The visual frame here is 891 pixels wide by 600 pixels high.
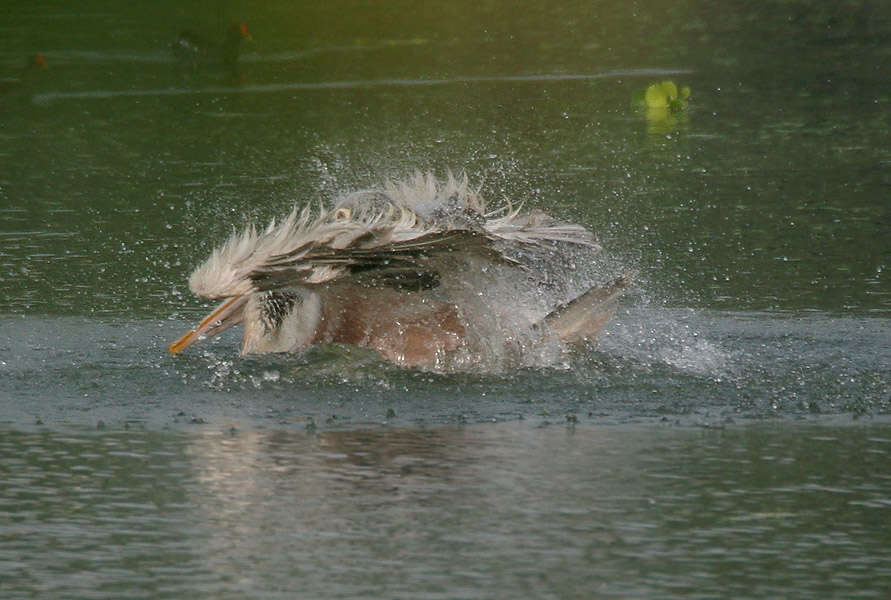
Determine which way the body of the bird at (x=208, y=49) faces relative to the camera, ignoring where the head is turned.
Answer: to the viewer's right

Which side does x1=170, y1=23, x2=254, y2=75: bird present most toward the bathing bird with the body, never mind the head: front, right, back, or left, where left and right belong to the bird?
right

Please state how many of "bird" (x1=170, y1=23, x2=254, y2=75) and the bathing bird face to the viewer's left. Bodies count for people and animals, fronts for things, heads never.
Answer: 1

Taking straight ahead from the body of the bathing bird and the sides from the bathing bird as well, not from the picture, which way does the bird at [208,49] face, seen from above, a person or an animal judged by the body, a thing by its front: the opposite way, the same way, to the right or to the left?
the opposite way

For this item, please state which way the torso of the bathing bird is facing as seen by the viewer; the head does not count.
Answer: to the viewer's left
